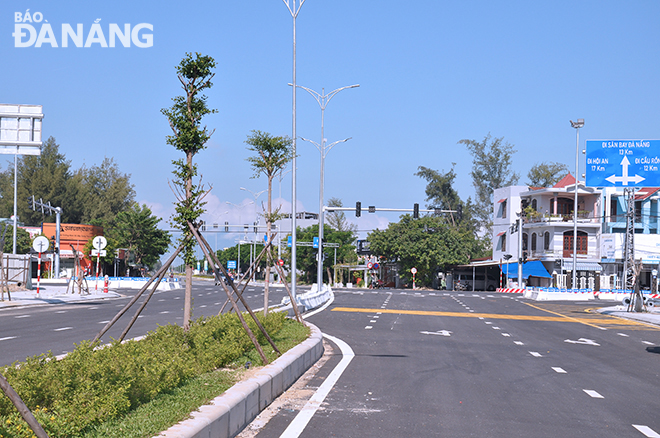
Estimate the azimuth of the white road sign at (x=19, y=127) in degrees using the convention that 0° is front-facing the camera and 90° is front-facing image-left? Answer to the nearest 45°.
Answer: approximately 180°

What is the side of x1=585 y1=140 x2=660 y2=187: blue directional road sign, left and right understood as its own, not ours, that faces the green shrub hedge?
front

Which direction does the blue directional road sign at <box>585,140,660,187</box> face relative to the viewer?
toward the camera

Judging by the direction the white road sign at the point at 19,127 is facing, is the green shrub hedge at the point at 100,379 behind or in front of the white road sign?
behind

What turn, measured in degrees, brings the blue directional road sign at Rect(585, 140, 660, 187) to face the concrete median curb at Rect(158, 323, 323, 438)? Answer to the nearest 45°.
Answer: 0° — it already faces it

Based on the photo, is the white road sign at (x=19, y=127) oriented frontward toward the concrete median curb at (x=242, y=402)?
no

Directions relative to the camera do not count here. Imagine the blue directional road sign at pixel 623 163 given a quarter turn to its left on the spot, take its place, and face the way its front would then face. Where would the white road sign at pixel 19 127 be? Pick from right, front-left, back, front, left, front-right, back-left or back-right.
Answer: back-right
